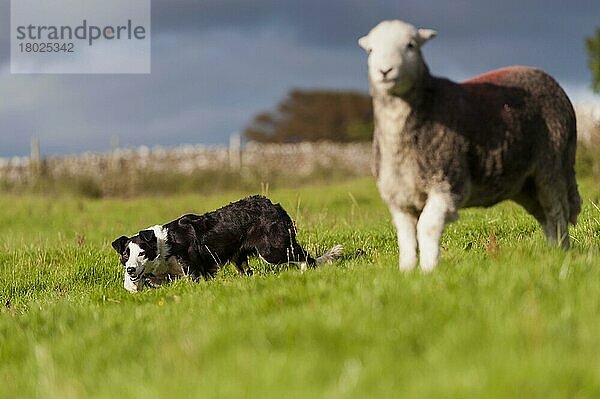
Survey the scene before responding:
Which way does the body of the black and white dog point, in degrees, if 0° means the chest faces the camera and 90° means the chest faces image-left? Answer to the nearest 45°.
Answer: approximately 45°

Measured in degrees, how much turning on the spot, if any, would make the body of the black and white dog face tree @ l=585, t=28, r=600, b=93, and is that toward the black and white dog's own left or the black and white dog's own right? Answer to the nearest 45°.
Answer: approximately 180°

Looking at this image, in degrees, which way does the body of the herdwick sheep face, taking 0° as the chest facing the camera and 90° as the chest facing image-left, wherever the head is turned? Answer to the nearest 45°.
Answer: approximately 45°

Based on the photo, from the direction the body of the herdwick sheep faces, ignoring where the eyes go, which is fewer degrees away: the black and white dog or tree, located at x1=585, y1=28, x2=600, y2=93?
the black and white dog

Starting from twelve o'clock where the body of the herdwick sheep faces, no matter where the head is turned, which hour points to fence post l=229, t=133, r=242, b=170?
The fence post is roughly at 4 o'clock from the herdwick sheep.

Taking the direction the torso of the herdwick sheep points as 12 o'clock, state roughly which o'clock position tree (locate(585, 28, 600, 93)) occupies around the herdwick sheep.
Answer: The tree is roughly at 5 o'clock from the herdwick sheep.

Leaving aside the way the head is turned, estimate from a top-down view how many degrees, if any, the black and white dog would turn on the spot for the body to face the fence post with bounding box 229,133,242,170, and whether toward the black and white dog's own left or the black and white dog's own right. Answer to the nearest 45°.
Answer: approximately 135° to the black and white dog's own right

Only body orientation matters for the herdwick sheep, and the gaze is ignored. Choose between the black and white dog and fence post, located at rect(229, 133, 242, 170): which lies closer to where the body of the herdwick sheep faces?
the black and white dog

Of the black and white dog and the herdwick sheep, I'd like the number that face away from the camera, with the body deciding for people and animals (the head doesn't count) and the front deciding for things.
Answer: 0

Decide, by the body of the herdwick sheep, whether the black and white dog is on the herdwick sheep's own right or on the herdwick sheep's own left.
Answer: on the herdwick sheep's own right
